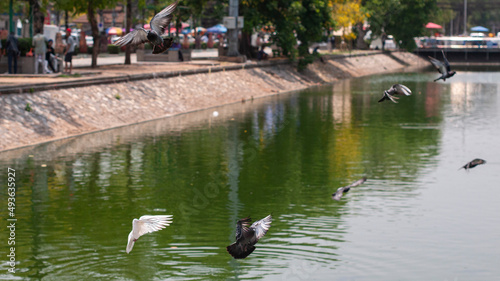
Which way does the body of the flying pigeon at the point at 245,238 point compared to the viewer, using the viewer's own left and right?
facing away from the viewer and to the right of the viewer

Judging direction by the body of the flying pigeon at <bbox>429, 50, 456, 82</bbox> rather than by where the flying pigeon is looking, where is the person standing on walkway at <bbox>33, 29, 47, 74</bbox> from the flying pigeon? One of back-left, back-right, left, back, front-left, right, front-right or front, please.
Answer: back-left

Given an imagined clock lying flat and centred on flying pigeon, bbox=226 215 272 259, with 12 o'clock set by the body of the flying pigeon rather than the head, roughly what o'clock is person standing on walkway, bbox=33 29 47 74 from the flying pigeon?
The person standing on walkway is roughly at 10 o'clock from the flying pigeon.

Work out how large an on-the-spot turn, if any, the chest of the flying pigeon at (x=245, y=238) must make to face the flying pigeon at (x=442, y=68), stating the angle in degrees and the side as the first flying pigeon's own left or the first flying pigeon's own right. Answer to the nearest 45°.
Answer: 0° — it already faces it

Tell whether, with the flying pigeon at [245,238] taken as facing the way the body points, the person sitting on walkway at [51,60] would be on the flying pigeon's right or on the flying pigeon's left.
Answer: on the flying pigeon's left

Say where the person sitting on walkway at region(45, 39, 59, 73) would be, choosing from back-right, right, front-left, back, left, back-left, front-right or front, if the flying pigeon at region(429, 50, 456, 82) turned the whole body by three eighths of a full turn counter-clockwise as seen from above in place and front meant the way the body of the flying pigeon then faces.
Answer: front
